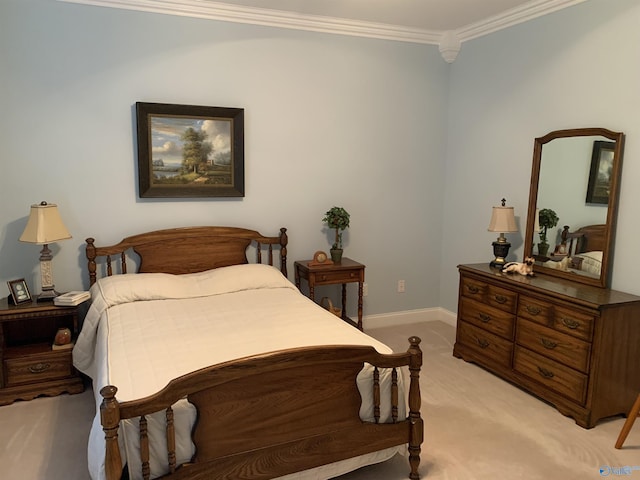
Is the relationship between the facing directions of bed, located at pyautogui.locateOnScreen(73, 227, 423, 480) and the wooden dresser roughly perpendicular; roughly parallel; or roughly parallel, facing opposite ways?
roughly perpendicular

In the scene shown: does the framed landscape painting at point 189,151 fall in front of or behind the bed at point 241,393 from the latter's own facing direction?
behind

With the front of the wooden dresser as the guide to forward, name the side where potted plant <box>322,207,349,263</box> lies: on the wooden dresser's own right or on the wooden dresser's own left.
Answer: on the wooden dresser's own right

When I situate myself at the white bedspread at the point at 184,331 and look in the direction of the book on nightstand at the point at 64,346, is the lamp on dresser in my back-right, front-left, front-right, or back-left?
back-right

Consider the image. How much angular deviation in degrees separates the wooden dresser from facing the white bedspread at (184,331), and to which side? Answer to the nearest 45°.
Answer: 0° — it already faces it

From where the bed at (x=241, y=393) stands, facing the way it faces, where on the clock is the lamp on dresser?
The lamp on dresser is roughly at 8 o'clock from the bed.

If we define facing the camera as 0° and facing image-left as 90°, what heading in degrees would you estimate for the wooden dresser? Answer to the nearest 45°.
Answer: approximately 45°

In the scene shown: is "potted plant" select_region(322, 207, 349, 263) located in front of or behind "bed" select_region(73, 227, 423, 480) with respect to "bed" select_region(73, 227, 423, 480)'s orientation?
behind

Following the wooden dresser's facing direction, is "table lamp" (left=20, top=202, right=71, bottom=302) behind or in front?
in front

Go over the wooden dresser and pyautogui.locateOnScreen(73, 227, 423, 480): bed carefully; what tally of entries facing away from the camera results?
0

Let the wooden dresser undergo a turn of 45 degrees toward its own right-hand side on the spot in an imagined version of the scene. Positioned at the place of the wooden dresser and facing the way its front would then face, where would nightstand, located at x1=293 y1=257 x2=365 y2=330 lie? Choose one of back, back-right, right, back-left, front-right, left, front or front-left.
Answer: front
